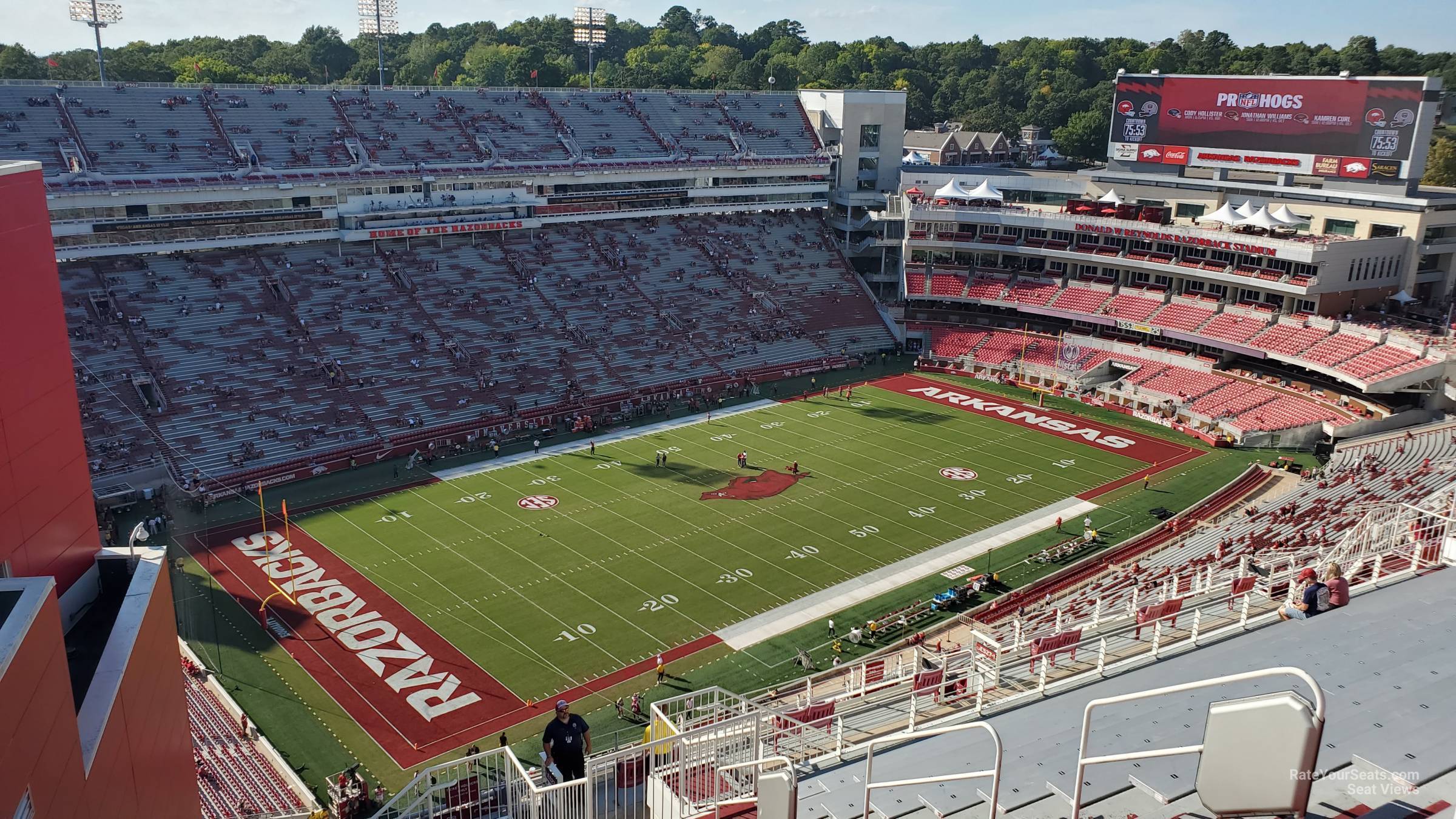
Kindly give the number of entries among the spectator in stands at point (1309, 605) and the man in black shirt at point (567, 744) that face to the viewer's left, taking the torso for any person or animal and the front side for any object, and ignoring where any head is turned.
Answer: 1

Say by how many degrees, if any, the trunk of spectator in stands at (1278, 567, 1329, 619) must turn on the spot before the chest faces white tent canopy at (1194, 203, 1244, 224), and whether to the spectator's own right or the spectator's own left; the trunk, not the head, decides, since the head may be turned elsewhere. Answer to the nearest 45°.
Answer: approximately 90° to the spectator's own right

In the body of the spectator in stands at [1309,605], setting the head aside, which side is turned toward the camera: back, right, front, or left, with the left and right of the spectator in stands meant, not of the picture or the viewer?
left

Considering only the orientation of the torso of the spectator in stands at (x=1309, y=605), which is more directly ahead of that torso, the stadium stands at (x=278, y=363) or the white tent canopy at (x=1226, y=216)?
the stadium stands

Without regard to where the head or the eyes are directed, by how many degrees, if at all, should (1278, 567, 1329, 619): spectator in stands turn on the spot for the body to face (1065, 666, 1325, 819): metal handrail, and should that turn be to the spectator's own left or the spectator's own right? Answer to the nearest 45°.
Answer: approximately 90° to the spectator's own left

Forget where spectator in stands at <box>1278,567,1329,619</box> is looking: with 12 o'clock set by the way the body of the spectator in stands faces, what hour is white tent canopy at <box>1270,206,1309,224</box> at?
The white tent canopy is roughly at 3 o'clock from the spectator in stands.

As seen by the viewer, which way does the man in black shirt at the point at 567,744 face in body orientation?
toward the camera

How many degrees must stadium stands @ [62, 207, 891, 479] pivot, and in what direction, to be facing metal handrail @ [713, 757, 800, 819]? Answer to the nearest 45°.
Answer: approximately 45° to its right

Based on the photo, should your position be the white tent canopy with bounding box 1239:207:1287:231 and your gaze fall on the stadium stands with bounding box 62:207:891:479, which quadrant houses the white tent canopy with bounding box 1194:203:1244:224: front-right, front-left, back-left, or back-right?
front-right

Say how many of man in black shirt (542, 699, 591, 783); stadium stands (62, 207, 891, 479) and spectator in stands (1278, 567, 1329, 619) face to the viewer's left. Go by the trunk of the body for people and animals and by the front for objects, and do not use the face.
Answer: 1

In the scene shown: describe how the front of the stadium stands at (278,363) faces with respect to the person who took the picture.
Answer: facing the viewer and to the right of the viewer

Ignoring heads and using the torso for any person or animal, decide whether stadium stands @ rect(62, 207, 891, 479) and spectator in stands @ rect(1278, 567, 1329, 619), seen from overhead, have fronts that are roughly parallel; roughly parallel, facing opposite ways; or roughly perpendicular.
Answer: roughly parallel, facing opposite ways

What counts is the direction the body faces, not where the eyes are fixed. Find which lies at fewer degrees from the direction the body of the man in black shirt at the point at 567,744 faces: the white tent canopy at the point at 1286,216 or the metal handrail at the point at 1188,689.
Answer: the metal handrail

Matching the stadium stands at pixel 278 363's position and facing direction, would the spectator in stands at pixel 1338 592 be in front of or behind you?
in front

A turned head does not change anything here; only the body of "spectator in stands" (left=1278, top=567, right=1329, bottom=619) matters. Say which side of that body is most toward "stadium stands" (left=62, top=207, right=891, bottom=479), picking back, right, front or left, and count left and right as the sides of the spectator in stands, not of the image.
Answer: front

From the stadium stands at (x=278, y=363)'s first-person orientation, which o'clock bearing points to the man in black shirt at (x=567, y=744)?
The man in black shirt is roughly at 1 o'clock from the stadium stands.

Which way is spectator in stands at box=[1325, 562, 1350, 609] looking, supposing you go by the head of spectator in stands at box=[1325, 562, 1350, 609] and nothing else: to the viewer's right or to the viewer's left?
to the viewer's left

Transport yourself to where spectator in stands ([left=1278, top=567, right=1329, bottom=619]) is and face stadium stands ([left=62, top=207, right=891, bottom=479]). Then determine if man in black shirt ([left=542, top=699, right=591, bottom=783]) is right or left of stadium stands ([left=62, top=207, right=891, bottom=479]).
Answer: left
